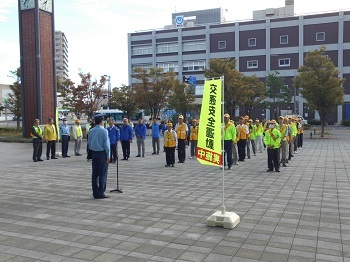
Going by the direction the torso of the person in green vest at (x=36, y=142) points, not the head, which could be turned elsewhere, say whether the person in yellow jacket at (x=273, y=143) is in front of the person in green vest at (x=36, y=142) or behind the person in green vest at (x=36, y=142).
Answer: in front

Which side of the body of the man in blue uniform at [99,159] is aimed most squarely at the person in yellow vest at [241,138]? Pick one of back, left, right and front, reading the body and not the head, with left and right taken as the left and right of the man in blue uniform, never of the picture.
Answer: front

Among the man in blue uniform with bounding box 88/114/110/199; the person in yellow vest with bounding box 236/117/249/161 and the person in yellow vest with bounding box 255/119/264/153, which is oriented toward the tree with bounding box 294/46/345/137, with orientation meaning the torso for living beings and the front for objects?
the man in blue uniform

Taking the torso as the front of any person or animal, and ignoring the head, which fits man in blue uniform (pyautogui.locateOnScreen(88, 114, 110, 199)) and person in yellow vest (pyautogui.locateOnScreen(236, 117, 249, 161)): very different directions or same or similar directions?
very different directions

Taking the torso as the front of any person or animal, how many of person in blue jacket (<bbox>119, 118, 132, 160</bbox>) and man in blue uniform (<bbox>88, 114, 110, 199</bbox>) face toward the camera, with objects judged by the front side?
1

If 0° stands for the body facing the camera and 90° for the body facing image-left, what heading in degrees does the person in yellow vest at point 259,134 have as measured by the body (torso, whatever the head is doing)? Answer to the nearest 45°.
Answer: approximately 45°

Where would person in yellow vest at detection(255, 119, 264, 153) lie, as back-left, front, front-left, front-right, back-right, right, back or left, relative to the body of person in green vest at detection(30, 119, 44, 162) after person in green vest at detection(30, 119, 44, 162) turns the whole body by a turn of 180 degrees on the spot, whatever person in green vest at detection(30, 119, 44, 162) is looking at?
back-right

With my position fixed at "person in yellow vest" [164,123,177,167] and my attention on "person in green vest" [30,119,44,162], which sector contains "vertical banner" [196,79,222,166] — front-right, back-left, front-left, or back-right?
back-left

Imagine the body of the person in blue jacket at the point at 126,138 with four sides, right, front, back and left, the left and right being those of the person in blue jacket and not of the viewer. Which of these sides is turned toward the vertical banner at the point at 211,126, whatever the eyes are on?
front

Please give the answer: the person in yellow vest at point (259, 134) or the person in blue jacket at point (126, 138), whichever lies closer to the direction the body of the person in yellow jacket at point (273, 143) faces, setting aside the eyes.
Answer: the person in blue jacket

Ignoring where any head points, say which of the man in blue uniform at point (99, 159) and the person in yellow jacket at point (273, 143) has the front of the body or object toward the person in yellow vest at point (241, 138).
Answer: the man in blue uniform

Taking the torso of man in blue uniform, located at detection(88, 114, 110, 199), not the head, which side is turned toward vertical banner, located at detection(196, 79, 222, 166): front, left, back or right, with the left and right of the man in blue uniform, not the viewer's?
right
